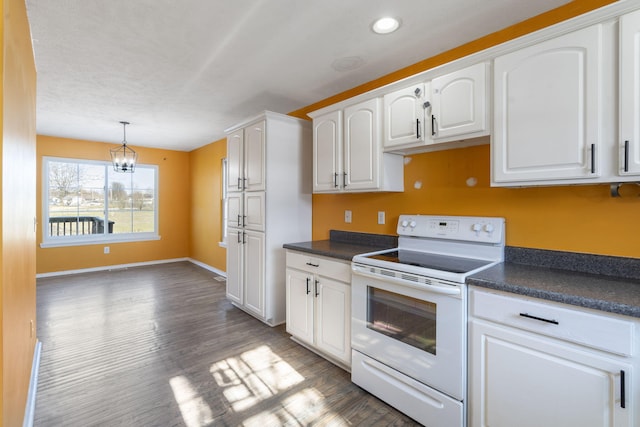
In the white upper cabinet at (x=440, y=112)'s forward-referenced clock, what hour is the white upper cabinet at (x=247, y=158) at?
the white upper cabinet at (x=247, y=158) is roughly at 2 o'clock from the white upper cabinet at (x=440, y=112).

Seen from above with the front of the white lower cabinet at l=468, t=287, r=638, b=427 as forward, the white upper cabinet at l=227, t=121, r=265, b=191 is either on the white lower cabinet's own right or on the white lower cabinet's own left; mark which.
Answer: on the white lower cabinet's own right

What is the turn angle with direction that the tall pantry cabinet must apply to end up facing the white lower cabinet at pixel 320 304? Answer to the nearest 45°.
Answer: approximately 90° to its left

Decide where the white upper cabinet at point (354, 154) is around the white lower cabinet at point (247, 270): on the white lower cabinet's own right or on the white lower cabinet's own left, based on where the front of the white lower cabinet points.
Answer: on the white lower cabinet's own left

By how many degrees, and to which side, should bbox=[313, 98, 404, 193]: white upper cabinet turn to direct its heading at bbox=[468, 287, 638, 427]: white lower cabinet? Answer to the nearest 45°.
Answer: approximately 90° to its left

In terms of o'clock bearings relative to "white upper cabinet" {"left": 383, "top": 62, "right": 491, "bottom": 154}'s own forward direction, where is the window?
The window is roughly at 2 o'clock from the white upper cabinet.

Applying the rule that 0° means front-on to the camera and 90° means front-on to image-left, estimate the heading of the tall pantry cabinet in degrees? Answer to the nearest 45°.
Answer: approximately 45°
